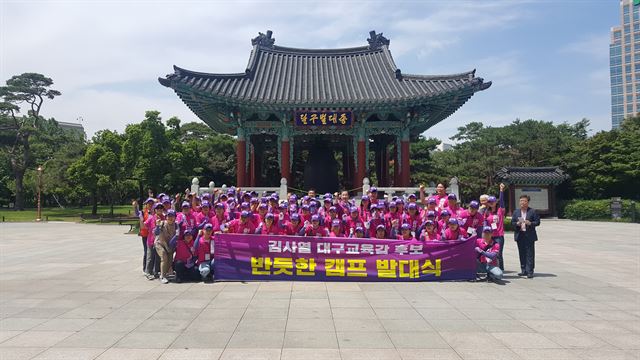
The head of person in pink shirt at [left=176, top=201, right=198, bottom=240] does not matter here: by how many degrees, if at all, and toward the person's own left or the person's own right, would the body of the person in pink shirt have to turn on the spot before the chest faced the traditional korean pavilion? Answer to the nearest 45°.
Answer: approximately 135° to the person's own left

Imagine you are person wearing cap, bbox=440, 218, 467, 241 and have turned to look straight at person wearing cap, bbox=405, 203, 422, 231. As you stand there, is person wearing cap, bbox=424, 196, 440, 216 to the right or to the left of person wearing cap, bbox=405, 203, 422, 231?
right

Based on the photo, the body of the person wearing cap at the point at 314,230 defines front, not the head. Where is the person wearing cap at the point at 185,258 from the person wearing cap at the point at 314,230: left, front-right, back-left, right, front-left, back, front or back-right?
right

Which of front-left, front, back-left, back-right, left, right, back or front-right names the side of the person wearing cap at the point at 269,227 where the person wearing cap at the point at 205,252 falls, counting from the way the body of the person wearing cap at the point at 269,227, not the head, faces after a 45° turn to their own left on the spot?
back-right

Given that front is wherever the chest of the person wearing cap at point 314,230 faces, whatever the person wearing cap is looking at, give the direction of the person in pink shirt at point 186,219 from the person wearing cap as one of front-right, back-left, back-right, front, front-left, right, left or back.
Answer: right

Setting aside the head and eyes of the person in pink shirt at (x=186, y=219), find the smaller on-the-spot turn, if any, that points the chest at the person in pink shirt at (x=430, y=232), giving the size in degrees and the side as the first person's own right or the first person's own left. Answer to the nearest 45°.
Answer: approximately 90° to the first person's own left

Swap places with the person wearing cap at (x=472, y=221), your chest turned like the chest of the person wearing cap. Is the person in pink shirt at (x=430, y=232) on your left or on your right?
on your right

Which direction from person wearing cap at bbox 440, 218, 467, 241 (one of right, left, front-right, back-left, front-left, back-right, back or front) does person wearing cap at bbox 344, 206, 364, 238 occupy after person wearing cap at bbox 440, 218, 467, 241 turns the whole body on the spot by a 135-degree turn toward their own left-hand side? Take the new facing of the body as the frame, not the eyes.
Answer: back-left

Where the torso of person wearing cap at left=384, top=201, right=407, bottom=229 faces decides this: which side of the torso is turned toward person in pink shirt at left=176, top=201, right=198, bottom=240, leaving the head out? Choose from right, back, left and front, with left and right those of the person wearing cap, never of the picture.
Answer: right

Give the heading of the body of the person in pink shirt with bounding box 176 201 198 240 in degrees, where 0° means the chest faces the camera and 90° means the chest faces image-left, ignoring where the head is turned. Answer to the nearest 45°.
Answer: approximately 0°
